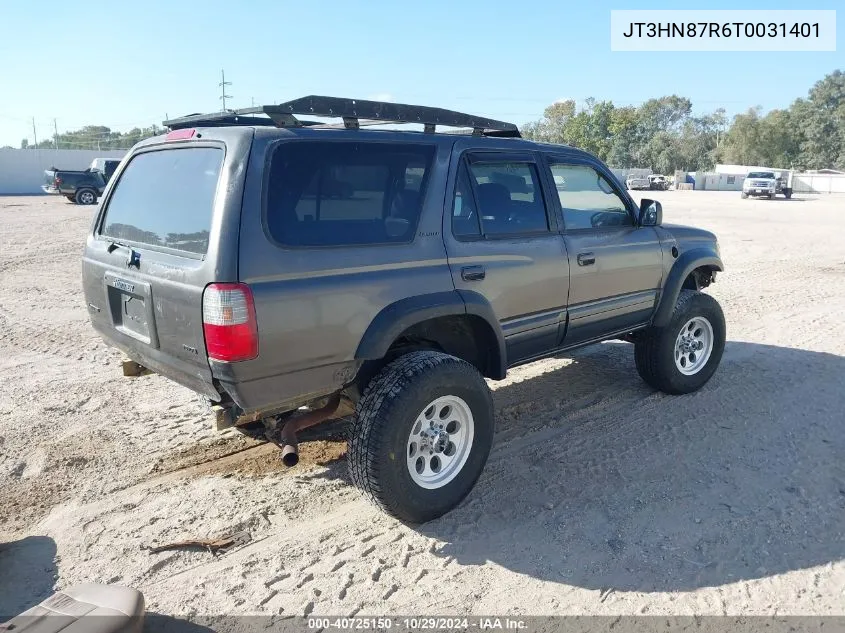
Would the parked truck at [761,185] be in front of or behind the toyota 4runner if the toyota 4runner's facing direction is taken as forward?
in front

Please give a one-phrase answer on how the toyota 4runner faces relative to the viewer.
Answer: facing away from the viewer and to the right of the viewer

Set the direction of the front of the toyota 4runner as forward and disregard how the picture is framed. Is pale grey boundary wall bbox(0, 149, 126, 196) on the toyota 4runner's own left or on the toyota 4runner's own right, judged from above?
on the toyota 4runner's own left
